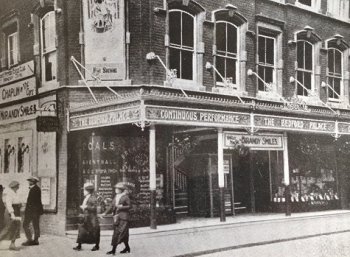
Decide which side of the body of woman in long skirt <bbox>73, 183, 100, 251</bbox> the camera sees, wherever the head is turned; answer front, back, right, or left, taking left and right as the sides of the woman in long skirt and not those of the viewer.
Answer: left

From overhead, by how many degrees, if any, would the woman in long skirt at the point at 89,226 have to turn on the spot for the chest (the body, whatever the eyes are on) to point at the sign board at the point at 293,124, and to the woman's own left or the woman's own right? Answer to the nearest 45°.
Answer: approximately 135° to the woman's own right
